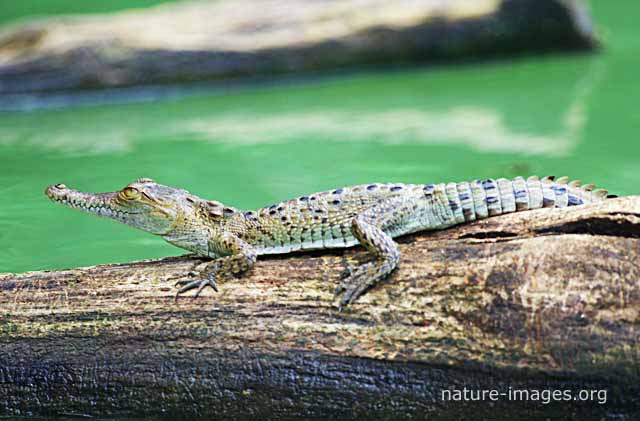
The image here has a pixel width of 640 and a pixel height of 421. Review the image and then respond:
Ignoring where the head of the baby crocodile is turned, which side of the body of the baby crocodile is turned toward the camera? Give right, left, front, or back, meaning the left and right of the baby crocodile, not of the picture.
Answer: left

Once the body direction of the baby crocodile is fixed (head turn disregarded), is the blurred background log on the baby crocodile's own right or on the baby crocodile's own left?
on the baby crocodile's own right
